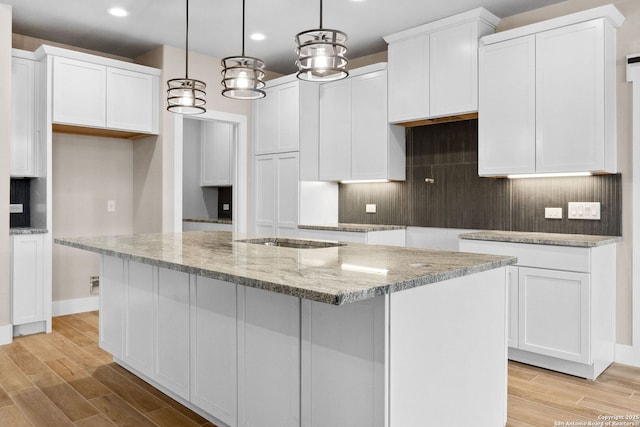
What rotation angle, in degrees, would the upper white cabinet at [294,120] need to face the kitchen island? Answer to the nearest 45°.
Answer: approximately 45° to its left

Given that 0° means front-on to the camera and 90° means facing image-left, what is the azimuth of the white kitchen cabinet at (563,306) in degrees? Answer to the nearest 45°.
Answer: approximately 45°

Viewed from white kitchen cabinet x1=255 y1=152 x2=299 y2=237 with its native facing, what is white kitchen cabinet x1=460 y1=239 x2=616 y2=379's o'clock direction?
white kitchen cabinet x1=460 y1=239 x2=616 y2=379 is roughly at 9 o'clock from white kitchen cabinet x1=255 y1=152 x2=299 y2=237.

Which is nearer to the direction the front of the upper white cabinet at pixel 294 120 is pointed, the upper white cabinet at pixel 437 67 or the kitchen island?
the kitchen island

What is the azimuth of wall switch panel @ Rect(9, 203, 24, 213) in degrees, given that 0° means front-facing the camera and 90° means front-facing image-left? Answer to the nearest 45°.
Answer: approximately 0°

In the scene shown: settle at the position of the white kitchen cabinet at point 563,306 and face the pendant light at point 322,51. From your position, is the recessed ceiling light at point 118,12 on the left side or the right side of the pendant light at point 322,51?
right

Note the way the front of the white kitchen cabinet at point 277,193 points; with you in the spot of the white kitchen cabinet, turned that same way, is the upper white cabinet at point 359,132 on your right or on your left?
on your left

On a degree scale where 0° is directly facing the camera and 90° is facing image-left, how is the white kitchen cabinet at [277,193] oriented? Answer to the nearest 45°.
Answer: approximately 45°
